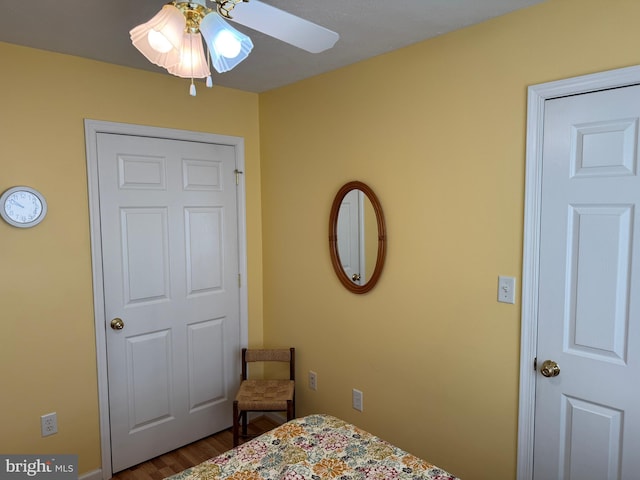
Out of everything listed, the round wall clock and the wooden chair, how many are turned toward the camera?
2

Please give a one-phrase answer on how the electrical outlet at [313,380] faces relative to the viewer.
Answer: facing the viewer and to the left of the viewer

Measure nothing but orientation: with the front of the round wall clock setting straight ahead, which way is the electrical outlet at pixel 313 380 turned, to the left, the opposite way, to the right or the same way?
to the right

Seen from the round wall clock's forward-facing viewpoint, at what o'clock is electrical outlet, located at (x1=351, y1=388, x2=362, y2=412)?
The electrical outlet is roughly at 10 o'clock from the round wall clock.

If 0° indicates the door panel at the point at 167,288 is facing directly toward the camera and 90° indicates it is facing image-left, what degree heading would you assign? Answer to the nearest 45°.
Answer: approximately 315°

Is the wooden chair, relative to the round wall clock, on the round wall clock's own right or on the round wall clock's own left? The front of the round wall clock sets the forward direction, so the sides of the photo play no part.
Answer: on the round wall clock's own left

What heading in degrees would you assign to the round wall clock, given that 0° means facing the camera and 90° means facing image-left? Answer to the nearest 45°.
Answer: approximately 0°

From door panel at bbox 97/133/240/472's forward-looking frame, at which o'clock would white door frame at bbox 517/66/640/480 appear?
The white door frame is roughly at 12 o'clock from the door panel.

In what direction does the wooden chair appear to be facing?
toward the camera

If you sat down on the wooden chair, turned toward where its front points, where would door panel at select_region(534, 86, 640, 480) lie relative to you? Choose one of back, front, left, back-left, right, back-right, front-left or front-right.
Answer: front-left
